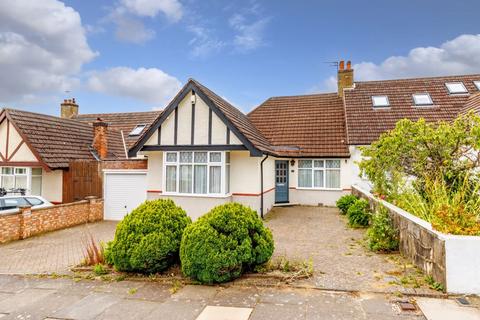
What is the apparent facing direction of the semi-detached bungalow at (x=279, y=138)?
toward the camera

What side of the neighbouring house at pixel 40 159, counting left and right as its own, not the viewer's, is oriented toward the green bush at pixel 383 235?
left

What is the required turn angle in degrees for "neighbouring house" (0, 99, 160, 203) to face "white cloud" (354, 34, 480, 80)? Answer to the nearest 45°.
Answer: approximately 135° to its left

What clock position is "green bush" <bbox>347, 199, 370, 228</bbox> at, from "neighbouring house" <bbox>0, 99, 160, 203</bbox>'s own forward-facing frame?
The green bush is roughly at 9 o'clock from the neighbouring house.

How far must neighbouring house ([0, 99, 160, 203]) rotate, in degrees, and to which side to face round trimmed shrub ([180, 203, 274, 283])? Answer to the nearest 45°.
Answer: approximately 45° to its left

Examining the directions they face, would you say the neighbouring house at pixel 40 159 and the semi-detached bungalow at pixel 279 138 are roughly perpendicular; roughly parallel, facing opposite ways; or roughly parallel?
roughly parallel

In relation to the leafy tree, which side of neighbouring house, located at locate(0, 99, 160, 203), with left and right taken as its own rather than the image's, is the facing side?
left

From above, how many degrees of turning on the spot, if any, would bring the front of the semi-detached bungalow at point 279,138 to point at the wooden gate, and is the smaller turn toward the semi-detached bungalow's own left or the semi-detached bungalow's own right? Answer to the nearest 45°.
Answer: approximately 45° to the semi-detached bungalow's own right

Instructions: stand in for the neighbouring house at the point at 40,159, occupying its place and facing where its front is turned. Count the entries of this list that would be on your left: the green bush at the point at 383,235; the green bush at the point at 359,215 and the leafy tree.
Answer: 3

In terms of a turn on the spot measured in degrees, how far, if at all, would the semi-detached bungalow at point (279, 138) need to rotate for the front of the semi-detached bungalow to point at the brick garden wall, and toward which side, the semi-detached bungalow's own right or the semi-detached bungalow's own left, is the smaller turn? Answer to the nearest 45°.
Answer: approximately 45° to the semi-detached bungalow's own right

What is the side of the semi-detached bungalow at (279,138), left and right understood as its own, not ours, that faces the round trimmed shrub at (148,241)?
front

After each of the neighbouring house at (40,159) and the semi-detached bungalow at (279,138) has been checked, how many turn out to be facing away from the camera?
0

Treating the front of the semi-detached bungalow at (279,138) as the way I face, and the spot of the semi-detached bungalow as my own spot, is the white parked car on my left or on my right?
on my right
